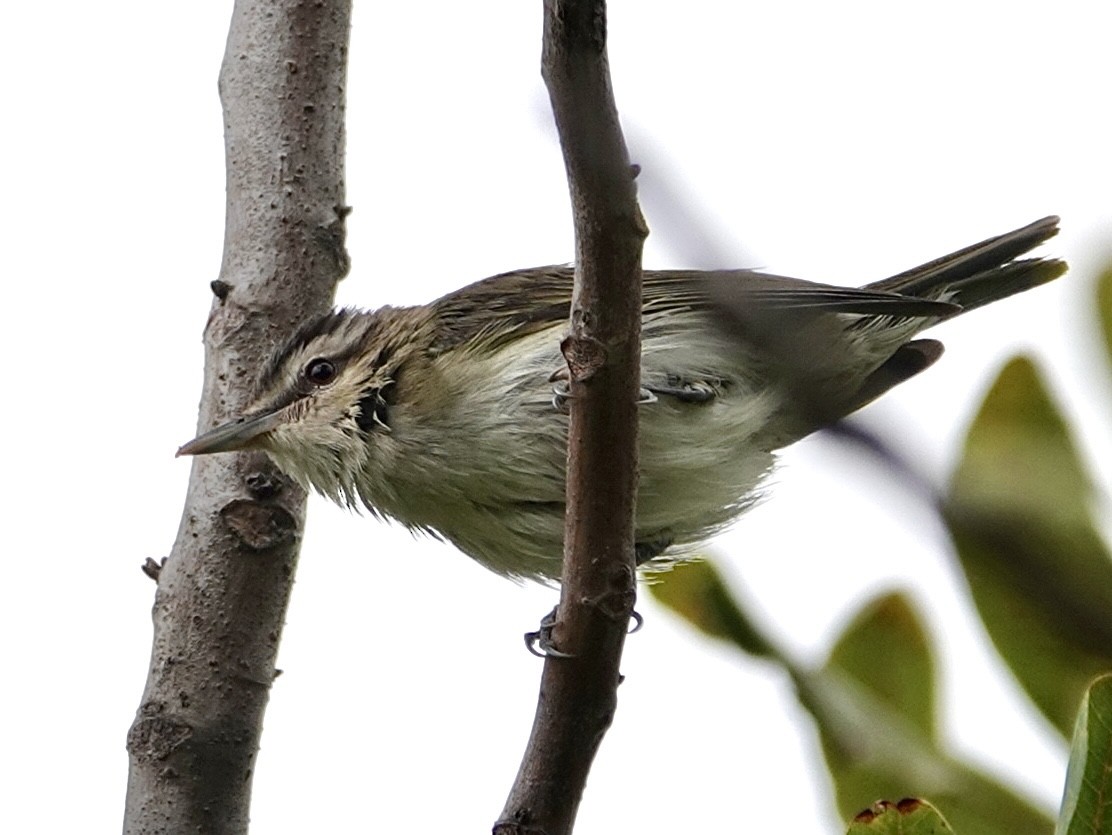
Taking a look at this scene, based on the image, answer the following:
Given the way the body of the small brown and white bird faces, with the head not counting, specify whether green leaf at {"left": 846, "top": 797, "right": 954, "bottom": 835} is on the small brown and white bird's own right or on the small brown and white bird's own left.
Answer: on the small brown and white bird's own left

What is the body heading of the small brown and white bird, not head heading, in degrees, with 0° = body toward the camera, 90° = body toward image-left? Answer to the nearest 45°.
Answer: approximately 90°
